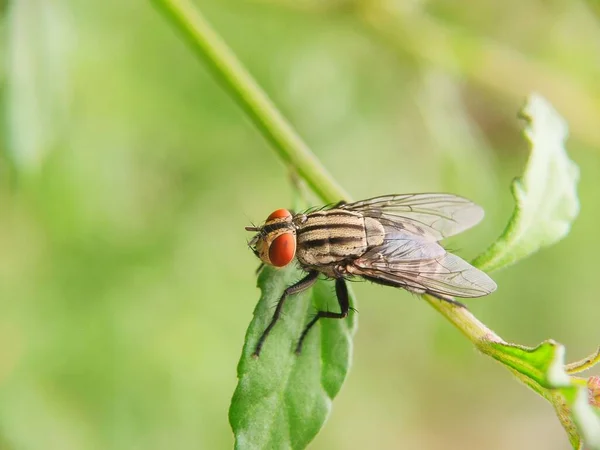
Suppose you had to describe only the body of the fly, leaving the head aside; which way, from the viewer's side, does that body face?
to the viewer's left

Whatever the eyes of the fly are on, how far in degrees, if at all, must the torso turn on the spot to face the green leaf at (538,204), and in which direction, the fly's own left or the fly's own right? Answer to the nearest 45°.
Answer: approximately 135° to the fly's own left

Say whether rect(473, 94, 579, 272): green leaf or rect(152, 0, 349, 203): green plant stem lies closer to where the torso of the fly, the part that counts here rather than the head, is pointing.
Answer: the green plant stem
